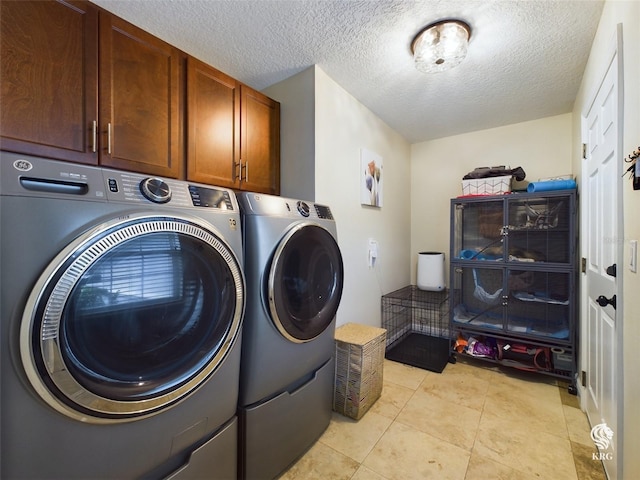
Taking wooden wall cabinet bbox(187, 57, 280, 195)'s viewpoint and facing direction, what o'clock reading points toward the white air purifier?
The white air purifier is roughly at 10 o'clock from the wooden wall cabinet.

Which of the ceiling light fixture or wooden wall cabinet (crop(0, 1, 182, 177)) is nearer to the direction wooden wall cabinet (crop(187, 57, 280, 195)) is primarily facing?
the ceiling light fixture

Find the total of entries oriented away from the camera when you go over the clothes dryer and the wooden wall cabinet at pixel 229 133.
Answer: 0

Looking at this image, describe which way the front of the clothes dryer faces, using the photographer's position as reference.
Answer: facing the viewer and to the right of the viewer

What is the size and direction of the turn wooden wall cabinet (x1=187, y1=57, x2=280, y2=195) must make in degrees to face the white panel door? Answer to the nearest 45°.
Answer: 0° — it already faces it

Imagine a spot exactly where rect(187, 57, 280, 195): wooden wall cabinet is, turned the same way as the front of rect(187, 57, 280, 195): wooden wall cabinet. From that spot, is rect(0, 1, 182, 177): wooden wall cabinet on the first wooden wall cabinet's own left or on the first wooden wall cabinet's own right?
on the first wooden wall cabinet's own right

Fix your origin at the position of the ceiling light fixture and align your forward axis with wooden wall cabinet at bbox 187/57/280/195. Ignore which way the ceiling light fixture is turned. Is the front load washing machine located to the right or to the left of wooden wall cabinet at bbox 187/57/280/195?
left

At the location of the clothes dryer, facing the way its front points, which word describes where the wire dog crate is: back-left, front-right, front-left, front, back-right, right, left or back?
left

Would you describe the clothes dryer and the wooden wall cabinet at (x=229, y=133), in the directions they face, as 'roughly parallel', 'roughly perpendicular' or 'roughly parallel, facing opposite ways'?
roughly parallel

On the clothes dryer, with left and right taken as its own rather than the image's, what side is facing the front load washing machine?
right

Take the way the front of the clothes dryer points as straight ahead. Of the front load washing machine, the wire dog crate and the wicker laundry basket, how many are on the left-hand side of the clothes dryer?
2

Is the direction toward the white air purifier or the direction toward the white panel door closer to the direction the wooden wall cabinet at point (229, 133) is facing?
the white panel door

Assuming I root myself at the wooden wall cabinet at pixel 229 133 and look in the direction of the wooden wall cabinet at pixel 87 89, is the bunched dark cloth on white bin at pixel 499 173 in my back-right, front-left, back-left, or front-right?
back-left
